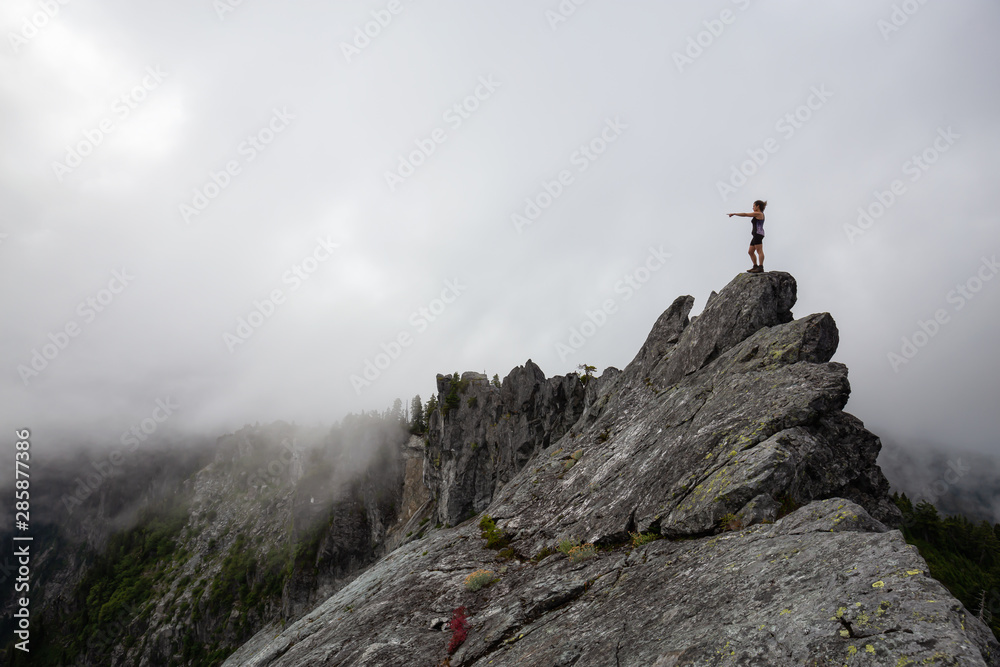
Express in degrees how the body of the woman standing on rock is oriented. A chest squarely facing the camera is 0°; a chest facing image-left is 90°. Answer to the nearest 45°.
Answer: approximately 90°

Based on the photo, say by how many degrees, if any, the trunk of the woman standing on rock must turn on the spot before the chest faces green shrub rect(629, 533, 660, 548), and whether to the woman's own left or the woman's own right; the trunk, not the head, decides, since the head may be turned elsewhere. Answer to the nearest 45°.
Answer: approximately 45° to the woman's own left

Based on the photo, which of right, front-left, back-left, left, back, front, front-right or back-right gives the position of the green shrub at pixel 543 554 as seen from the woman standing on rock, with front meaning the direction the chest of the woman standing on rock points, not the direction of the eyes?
front-left
